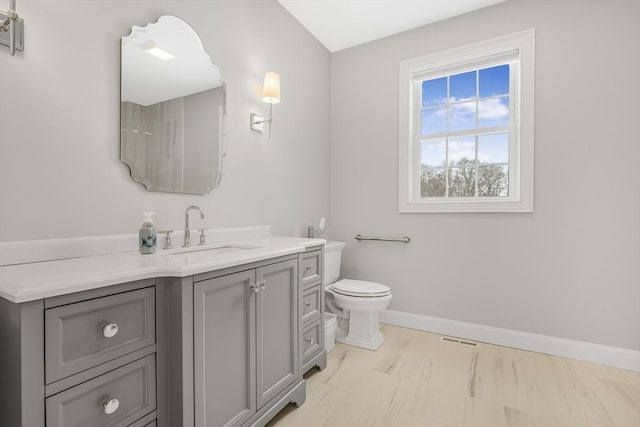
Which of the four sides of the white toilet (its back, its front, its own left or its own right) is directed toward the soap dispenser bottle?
right

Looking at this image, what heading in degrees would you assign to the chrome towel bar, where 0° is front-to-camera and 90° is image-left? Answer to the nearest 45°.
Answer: approximately 0°

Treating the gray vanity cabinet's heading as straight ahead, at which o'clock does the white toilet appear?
The white toilet is roughly at 9 o'clock from the gray vanity cabinet.

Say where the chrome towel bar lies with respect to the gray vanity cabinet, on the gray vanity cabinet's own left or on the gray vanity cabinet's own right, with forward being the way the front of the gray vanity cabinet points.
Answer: on the gray vanity cabinet's own left

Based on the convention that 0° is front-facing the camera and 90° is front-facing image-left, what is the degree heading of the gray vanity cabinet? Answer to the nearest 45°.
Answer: approximately 315°

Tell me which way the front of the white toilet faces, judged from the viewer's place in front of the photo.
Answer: facing the viewer and to the right of the viewer

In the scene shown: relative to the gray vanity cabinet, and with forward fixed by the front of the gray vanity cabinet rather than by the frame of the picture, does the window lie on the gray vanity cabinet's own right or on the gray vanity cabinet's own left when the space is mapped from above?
on the gray vanity cabinet's own left

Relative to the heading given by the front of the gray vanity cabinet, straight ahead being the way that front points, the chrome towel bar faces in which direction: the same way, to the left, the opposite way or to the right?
to the right
